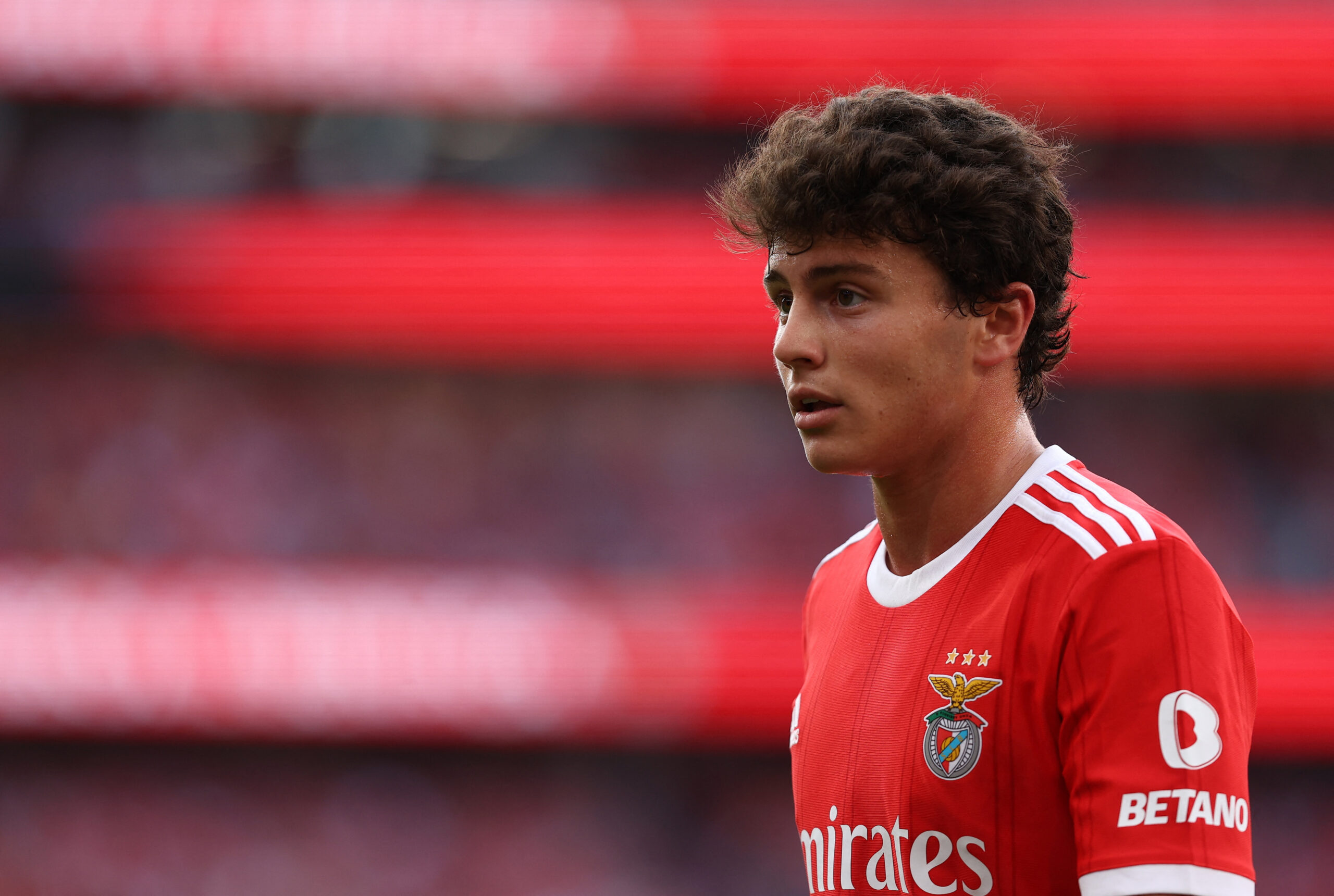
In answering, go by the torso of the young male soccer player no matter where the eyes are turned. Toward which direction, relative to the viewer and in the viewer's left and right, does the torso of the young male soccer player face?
facing the viewer and to the left of the viewer

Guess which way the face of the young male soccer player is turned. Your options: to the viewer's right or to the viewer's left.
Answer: to the viewer's left
